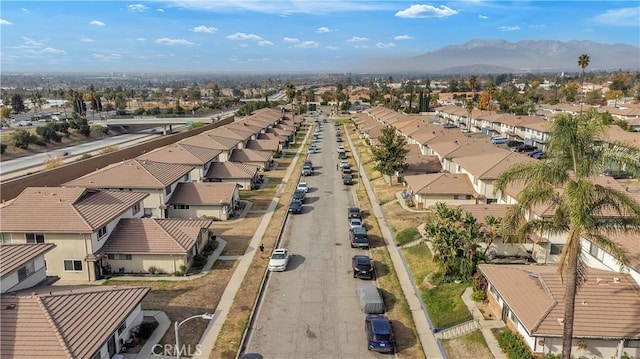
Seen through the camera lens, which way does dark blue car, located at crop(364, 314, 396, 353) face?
facing away from the viewer

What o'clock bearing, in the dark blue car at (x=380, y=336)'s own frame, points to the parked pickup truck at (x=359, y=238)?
The parked pickup truck is roughly at 12 o'clock from the dark blue car.

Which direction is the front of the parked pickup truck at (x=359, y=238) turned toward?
away from the camera

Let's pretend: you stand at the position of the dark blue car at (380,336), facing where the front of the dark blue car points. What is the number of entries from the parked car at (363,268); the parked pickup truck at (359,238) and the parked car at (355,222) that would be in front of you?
3

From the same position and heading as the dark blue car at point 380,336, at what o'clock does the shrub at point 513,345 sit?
The shrub is roughly at 3 o'clock from the dark blue car.

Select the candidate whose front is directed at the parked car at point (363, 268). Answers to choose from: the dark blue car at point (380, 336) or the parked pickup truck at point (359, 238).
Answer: the dark blue car

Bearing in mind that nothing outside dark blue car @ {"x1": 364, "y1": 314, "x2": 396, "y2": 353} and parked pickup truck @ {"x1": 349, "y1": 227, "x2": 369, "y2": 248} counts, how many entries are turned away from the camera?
2

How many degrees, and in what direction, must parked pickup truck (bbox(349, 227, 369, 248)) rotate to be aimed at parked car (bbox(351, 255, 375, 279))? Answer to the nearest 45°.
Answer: approximately 180°

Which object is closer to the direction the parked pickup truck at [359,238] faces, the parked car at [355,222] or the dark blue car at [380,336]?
the parked car

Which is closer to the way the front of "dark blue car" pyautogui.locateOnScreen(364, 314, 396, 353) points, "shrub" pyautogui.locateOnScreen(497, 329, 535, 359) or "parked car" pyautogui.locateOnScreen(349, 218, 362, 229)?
the parked car
